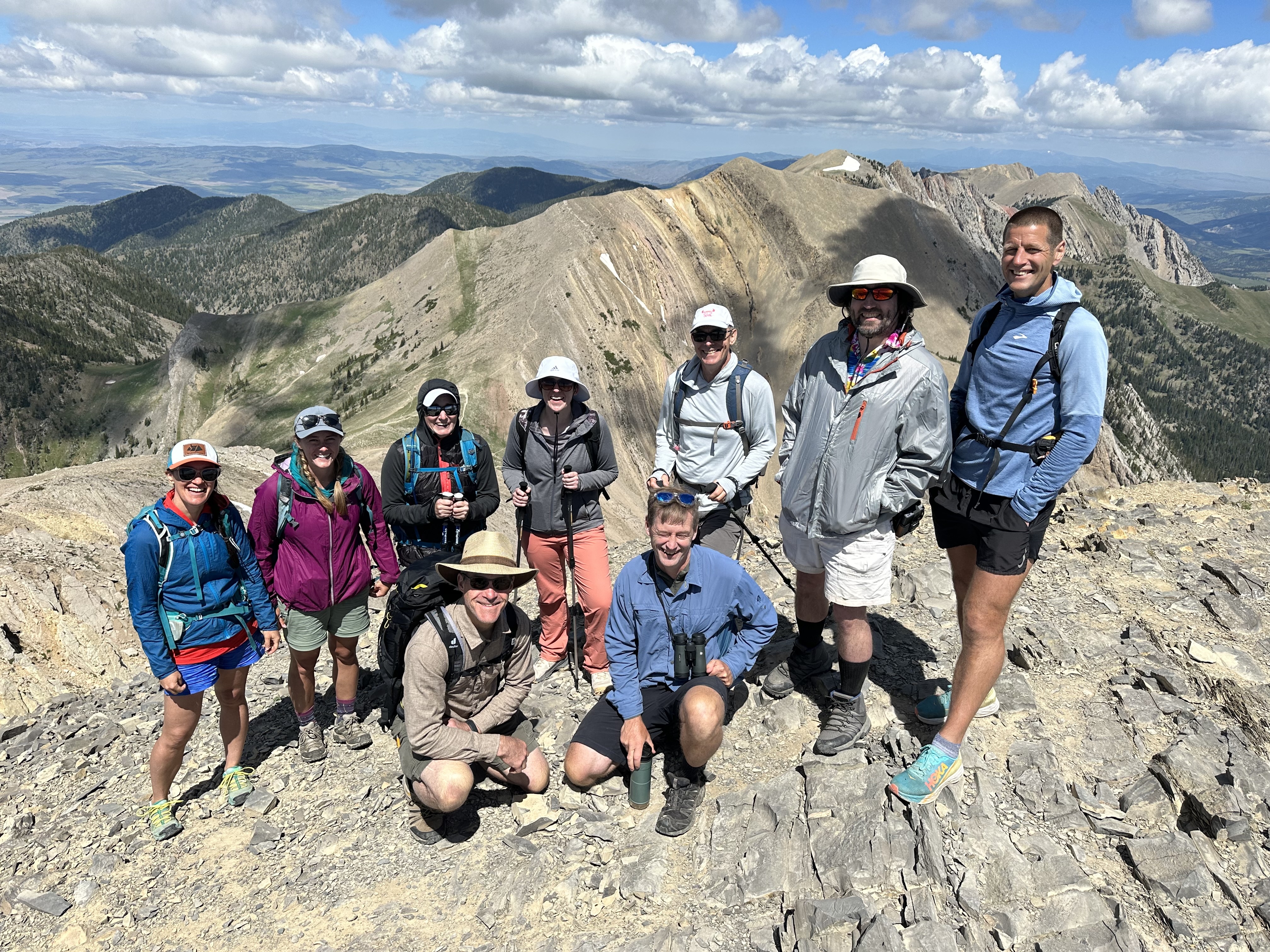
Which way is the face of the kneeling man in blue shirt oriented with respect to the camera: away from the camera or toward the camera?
toward the camera

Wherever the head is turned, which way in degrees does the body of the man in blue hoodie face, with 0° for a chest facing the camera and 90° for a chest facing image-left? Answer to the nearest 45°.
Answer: approximately 45°

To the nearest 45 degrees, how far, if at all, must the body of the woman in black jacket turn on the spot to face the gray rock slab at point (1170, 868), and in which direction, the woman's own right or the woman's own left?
approximately 45° to the woman's own left

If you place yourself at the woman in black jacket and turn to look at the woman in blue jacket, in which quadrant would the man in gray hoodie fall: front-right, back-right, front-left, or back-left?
back-left

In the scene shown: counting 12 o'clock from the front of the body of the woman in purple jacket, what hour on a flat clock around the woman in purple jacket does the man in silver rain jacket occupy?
The man in silver rain jacket is roughly at 10 o'clock from the woman in purple jacket.

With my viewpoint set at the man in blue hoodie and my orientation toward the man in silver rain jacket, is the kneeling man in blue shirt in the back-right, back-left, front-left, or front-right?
front-left

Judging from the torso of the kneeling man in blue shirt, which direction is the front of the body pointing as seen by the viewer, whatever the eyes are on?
toward the camera

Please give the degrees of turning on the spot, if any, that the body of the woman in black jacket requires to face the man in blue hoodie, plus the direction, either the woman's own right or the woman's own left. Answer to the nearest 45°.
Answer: approximately 45° to the woman's own left

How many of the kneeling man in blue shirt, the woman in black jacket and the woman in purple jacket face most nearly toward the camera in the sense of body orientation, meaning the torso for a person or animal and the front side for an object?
3

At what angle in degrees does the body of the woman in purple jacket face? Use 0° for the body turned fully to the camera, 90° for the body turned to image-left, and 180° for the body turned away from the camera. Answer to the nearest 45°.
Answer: approximately 0°

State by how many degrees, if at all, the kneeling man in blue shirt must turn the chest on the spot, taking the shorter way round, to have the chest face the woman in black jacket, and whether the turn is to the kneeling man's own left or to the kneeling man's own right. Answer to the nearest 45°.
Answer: approximately 135° to the kneeling man's own right
